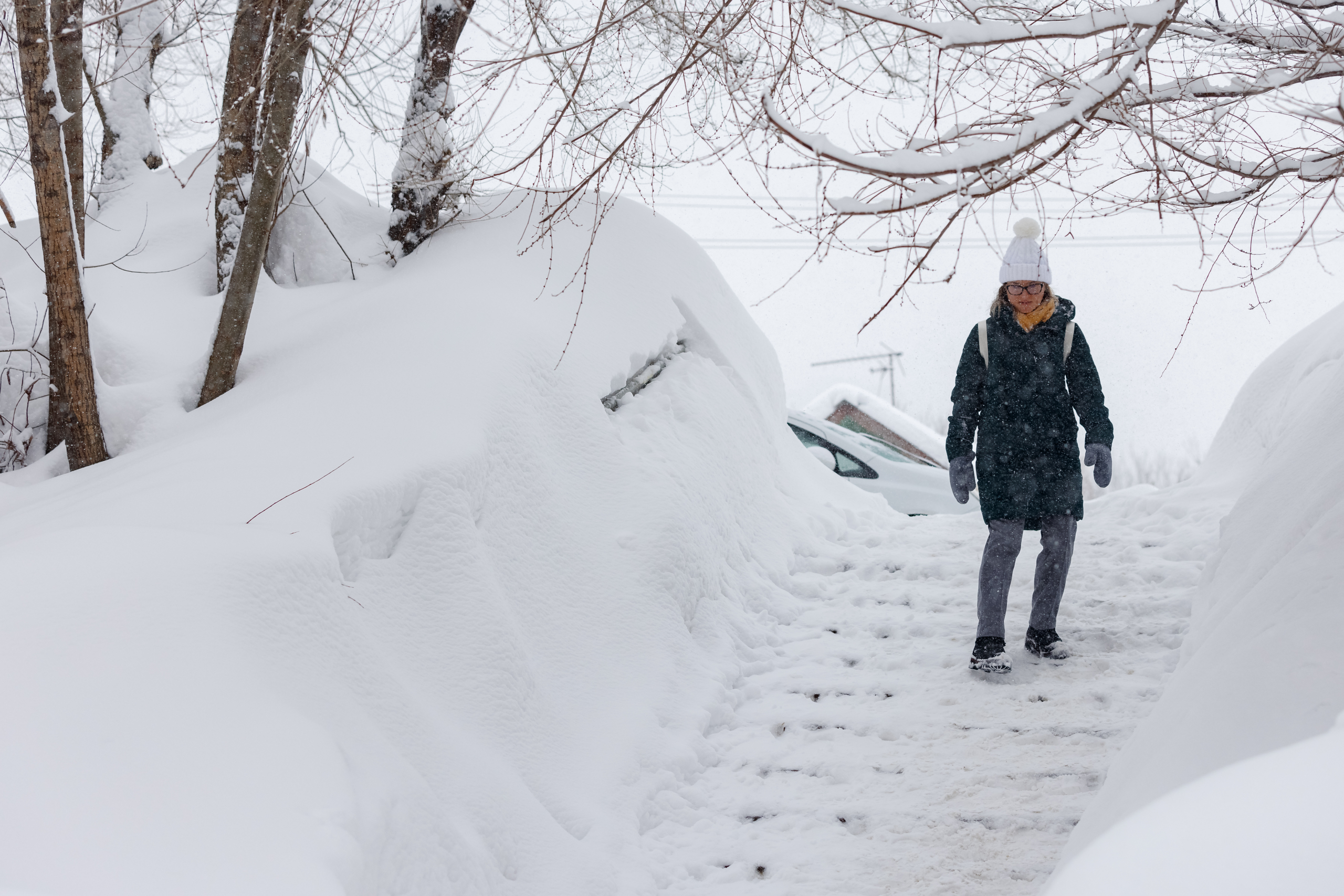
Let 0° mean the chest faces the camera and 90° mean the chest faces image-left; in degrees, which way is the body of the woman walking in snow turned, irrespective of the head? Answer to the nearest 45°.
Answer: approximately 0°

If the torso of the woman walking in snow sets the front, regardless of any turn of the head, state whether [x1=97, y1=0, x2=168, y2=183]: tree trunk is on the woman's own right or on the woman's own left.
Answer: on the woman's own right

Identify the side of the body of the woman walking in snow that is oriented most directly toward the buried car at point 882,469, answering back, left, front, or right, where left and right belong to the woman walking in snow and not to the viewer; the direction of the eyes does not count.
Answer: back

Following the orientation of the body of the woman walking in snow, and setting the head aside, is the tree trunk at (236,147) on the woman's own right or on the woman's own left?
on the woman's own right

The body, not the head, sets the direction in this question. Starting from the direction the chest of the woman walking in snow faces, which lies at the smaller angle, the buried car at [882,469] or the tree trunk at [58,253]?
the tree trunk

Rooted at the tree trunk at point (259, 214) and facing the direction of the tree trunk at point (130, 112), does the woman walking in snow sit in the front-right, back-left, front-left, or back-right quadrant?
back-right
